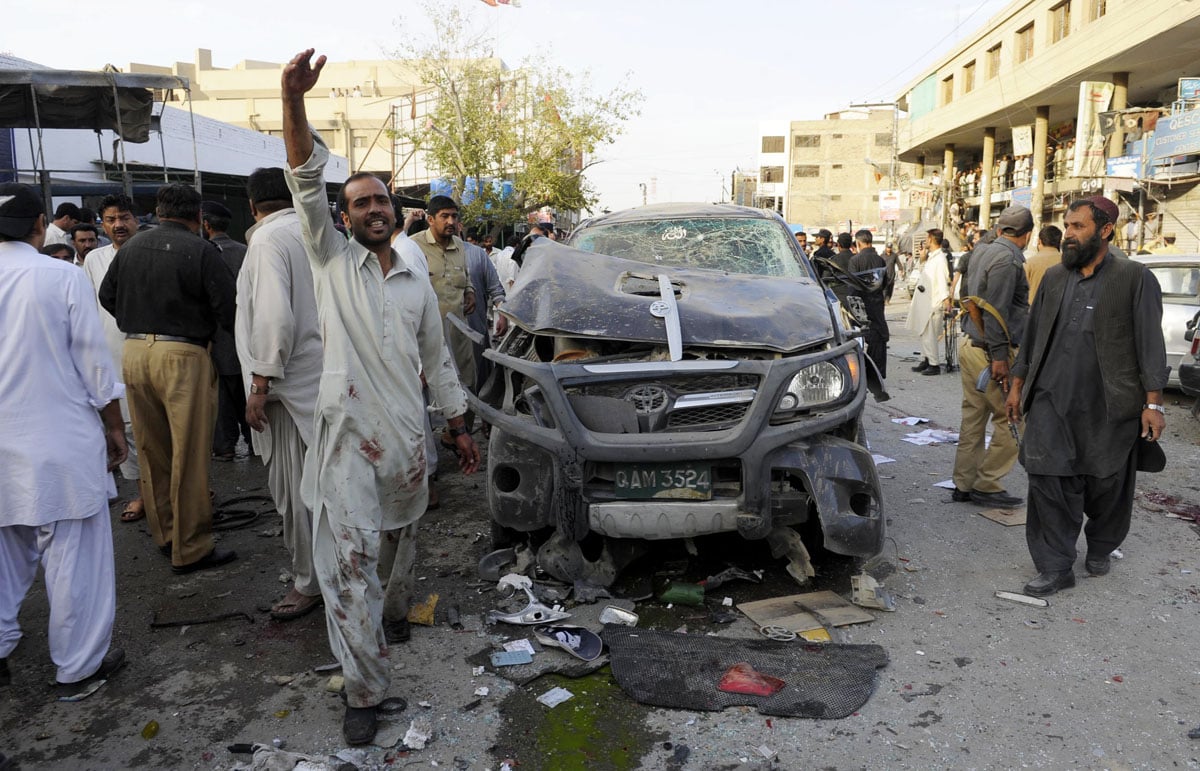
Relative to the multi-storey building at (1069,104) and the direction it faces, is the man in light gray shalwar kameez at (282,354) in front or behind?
in front

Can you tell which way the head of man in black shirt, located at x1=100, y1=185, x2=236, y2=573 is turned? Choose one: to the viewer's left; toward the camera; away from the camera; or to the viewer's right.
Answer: away from the camera

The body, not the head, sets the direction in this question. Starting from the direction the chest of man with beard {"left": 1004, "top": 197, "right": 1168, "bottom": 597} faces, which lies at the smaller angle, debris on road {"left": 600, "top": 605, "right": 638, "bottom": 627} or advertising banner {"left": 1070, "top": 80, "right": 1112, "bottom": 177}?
the debris on road

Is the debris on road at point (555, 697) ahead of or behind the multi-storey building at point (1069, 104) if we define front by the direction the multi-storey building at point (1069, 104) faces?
ahead

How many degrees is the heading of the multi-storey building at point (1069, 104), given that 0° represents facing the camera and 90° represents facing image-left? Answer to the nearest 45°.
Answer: approximately 45°

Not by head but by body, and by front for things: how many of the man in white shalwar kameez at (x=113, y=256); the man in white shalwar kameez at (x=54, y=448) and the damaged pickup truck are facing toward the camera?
2

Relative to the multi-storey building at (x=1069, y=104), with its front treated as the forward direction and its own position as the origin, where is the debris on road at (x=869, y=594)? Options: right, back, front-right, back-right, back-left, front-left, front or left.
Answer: front-left

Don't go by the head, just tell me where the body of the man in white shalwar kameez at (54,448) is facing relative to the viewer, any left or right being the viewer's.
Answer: facing away from the viewer and to the right of the viewer

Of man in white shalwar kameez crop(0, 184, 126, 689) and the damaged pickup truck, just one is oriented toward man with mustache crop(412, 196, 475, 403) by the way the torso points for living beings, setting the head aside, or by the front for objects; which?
the man in white shalwar kameez

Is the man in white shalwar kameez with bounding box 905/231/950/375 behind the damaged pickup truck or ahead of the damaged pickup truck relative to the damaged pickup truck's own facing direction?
behind

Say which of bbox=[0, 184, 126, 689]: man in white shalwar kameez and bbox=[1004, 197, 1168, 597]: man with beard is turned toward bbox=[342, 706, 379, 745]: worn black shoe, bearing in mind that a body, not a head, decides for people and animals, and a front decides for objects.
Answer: the man with beard

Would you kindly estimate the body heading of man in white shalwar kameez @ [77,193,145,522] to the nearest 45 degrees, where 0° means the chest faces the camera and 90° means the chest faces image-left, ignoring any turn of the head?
approximately 0°
